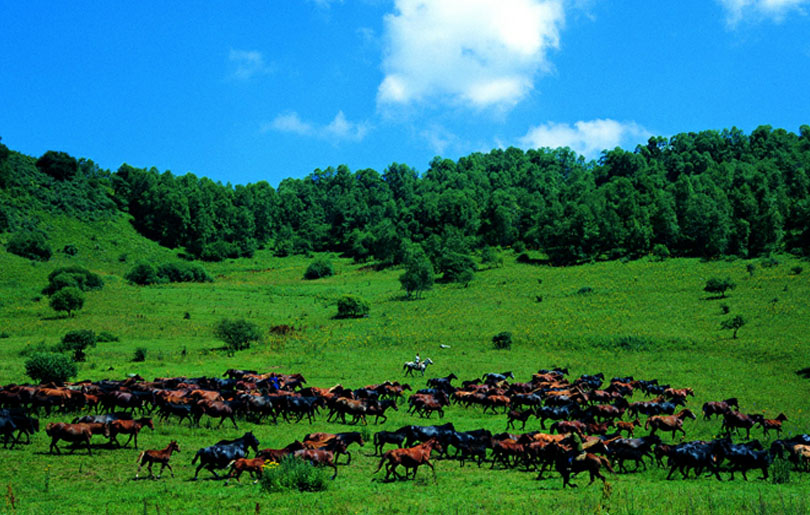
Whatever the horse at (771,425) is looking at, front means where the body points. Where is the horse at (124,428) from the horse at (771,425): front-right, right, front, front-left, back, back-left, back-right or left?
back-right

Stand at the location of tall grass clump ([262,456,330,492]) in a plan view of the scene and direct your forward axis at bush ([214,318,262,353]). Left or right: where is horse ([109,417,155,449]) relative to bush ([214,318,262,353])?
left

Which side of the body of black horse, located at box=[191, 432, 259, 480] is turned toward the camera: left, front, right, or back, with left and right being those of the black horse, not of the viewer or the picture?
right

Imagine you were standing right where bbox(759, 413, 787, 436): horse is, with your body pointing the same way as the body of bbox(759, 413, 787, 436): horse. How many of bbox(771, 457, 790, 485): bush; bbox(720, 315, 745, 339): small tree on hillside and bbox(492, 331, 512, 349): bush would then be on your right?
1

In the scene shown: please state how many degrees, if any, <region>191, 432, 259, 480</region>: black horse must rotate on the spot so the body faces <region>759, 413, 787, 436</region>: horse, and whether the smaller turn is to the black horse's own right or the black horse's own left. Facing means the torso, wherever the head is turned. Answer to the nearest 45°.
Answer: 0° — it already faces it
